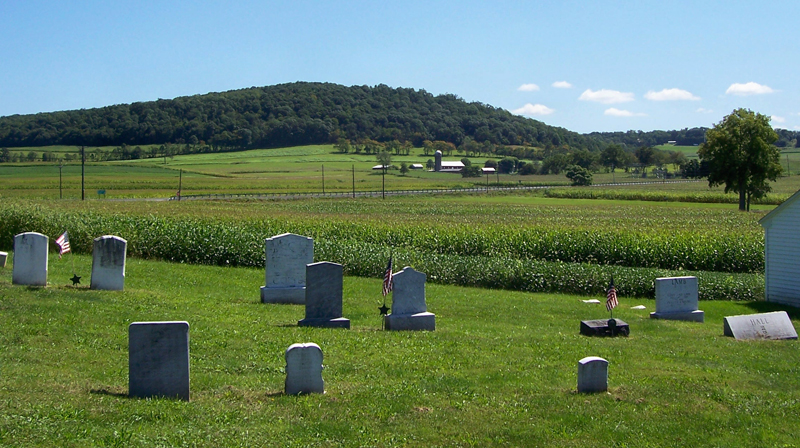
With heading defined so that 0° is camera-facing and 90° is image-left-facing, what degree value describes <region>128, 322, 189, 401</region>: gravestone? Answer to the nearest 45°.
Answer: approximately 0°

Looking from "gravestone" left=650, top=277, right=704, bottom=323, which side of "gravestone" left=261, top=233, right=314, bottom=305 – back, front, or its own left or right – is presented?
left

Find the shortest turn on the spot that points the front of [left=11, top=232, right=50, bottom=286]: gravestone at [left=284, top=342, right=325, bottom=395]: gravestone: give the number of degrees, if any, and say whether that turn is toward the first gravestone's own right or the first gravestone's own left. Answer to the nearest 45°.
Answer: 0° — it already faces it

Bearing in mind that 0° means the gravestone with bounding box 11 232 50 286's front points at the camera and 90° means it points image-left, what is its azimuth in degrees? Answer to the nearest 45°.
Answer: approximately 0°

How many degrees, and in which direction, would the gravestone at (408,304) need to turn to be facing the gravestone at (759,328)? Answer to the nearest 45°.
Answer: approximately 90° to its left

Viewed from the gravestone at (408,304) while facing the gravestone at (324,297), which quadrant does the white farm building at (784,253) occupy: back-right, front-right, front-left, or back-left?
back-right
